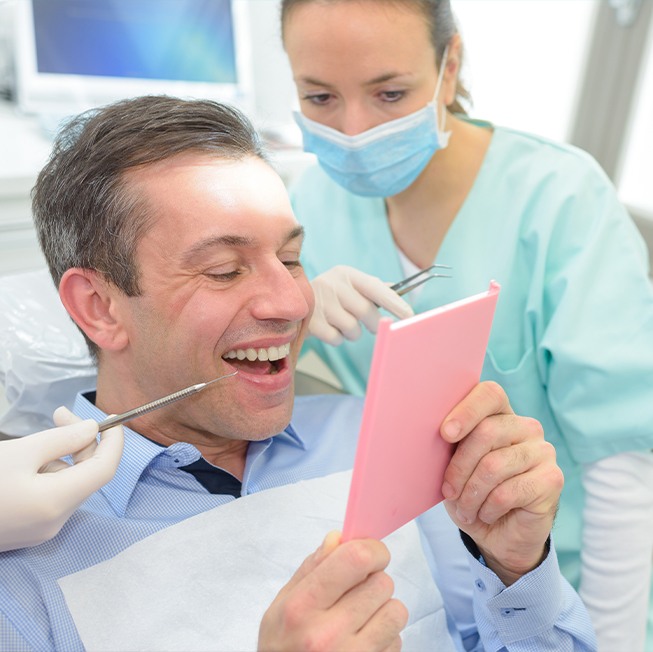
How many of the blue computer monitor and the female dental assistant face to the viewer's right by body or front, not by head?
0

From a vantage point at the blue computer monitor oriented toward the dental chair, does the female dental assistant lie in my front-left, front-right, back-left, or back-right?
front-left

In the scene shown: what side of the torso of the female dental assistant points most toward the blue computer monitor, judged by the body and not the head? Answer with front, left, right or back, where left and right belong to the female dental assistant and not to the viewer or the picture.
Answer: right

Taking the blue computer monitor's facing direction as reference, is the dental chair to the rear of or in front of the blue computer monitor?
in front

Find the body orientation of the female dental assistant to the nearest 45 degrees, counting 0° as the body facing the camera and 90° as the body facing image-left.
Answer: approximately 45°

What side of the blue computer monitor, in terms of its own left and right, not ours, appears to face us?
front

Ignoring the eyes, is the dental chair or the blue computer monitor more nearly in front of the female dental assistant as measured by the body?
the dental chair

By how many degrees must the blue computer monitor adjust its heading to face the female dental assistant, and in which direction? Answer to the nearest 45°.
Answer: approximately 45° to its left

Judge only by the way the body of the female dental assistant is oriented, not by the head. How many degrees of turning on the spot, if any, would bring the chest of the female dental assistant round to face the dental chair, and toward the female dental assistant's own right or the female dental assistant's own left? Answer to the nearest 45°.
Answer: approximately 45° to the female dental assistant's own right

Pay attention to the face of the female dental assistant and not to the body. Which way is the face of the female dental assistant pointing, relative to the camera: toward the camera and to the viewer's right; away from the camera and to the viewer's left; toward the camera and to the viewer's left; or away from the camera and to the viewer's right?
toward the camera and to the viewer's left
